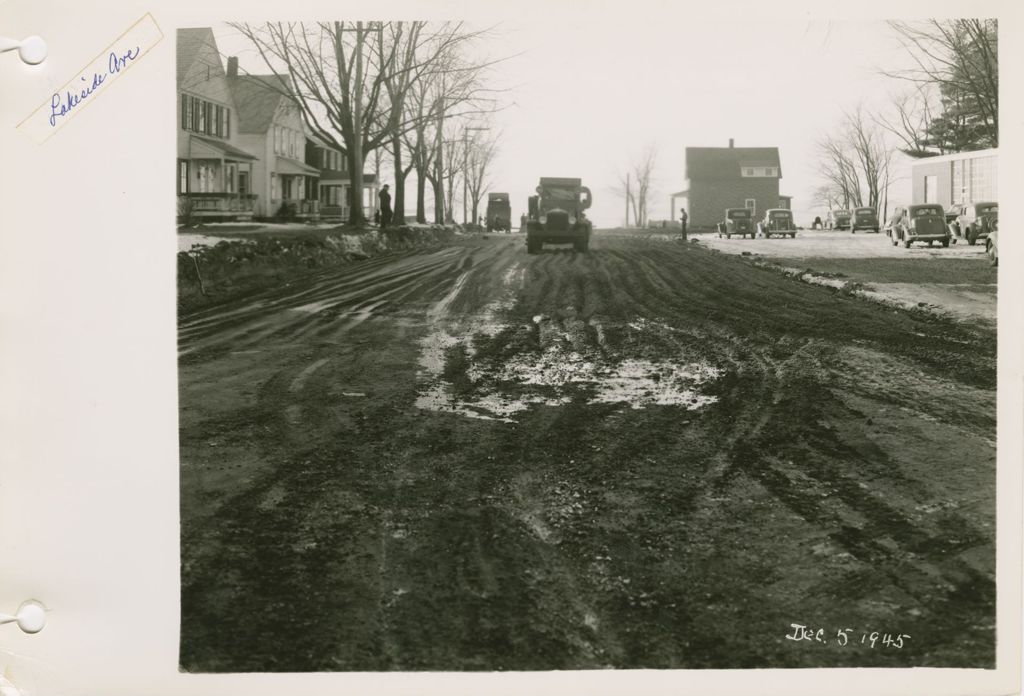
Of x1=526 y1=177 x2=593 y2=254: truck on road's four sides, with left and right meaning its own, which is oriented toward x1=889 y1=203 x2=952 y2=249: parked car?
left

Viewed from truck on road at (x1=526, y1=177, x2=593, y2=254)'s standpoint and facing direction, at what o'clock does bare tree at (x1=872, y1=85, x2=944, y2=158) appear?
The bare tree is roughly at 9 o'clock from the truck on road.

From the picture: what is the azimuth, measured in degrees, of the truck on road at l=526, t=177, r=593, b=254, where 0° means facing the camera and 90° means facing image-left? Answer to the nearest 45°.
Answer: approximately 0°

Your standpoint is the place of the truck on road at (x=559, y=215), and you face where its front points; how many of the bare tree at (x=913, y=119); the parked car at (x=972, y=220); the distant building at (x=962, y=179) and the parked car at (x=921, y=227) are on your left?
4
